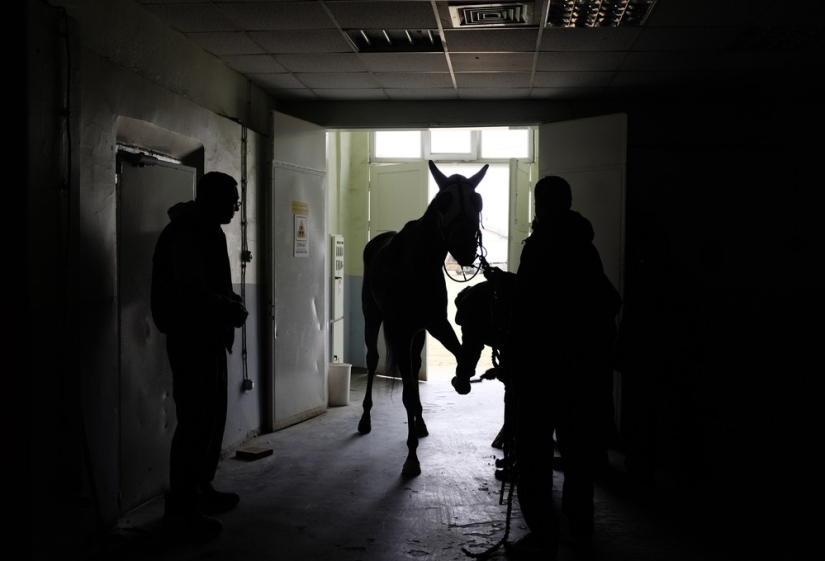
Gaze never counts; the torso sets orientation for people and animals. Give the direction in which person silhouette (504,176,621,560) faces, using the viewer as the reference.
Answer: facing away from the viewer and to the left of the viewer

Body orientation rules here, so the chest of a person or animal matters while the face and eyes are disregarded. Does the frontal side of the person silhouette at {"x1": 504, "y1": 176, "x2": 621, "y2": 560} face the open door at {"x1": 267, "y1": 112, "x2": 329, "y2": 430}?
yes

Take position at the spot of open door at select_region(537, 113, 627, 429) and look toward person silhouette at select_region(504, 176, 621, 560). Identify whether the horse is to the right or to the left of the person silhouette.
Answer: right

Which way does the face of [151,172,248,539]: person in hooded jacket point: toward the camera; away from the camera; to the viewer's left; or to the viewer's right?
to the viewer's right

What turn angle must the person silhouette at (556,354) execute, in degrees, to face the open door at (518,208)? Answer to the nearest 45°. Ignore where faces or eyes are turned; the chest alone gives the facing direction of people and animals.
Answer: approximately 45° to its right

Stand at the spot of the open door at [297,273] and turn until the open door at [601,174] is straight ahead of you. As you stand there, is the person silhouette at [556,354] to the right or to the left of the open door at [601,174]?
right

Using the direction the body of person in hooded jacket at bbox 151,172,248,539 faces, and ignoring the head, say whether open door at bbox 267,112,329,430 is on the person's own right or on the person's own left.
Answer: on the person's own left

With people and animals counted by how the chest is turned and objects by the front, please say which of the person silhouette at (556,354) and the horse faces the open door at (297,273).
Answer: the person silhouette

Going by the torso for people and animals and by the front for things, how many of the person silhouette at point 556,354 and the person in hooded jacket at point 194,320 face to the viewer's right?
1

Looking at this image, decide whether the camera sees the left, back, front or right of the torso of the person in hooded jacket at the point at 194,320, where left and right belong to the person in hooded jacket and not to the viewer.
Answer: right

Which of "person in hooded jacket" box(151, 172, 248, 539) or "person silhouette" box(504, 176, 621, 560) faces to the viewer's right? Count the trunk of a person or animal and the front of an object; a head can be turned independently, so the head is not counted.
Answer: the person in hooded jacket
